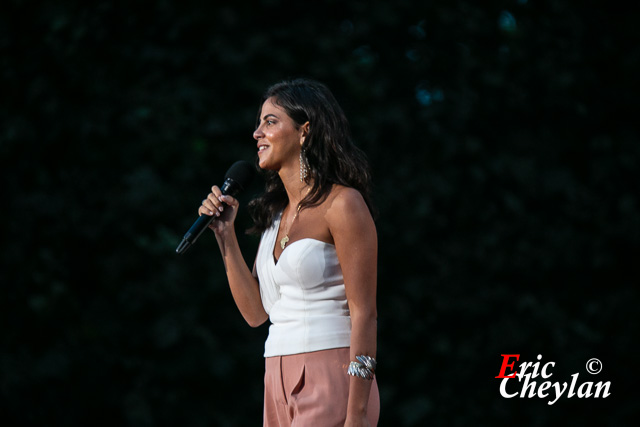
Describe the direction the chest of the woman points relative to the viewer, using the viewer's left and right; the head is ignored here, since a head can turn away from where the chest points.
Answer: facing the viewer and to the left of the viewer

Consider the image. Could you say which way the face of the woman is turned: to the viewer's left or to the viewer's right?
to the viewer's left
